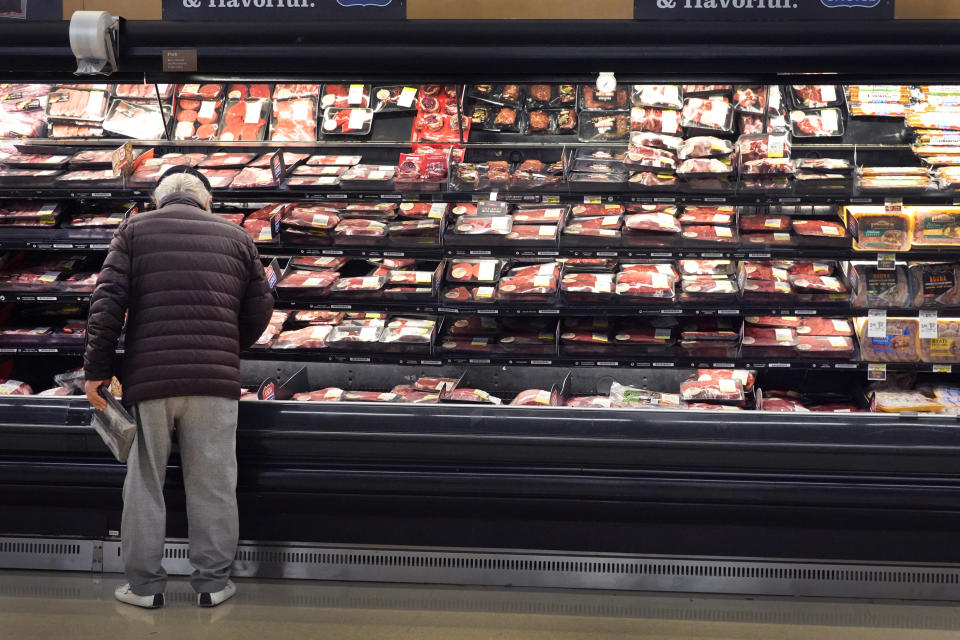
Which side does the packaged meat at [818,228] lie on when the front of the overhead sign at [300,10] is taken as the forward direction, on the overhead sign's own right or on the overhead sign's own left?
on the overhead sign's own left

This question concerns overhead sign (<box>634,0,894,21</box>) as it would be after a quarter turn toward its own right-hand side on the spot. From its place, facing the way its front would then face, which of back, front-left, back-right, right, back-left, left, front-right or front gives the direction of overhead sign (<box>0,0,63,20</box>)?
front

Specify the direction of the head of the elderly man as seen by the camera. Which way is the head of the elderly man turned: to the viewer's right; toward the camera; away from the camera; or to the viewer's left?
away from the camera

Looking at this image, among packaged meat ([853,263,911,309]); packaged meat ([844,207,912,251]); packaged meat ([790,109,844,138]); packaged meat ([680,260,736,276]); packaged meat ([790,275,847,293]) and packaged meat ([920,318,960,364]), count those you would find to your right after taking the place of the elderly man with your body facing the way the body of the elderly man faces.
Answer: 6

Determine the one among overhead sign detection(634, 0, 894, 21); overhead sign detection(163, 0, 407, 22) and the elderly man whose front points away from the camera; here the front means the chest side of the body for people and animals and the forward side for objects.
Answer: the elderly man

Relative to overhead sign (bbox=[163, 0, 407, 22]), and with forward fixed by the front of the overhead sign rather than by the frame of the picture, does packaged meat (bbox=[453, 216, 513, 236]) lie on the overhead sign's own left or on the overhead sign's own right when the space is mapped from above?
on the overhead sign's own left

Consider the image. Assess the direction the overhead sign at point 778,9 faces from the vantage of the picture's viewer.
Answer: facing the viewer

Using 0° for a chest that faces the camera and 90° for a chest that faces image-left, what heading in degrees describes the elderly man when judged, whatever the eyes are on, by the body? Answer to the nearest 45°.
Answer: approximately 180°

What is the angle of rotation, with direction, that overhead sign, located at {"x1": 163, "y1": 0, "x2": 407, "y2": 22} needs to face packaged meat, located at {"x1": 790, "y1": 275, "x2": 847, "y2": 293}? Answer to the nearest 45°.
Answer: approximately 90° to its left

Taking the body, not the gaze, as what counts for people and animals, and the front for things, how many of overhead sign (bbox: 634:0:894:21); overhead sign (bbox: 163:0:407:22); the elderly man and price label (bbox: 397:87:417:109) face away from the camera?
1

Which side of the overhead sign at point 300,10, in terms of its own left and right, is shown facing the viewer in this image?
front

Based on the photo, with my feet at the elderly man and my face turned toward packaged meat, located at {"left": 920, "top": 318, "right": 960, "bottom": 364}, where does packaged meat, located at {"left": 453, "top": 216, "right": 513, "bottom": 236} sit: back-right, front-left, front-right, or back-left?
front-left

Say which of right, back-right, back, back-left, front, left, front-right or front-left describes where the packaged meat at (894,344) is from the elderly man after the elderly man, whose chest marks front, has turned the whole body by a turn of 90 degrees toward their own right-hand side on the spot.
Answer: front
